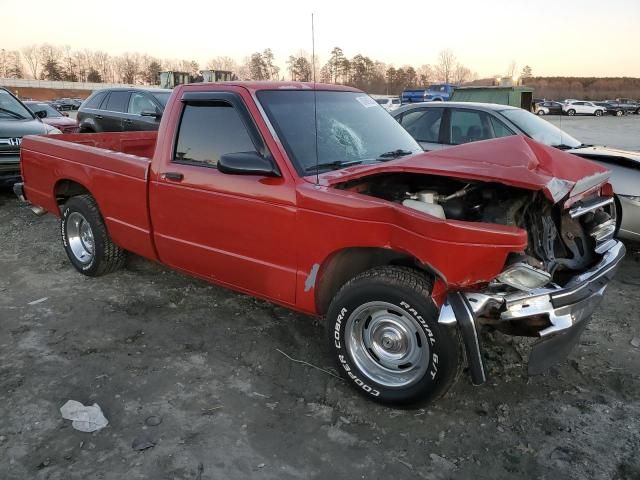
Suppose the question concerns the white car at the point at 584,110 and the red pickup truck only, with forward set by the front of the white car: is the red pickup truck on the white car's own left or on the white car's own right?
on the white car's own right

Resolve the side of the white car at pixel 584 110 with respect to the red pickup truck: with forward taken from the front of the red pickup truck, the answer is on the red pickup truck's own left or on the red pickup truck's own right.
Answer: on the red pickup truck's own left

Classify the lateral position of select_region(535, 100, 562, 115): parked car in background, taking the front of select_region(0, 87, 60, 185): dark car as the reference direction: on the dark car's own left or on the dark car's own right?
on the dark car's own left

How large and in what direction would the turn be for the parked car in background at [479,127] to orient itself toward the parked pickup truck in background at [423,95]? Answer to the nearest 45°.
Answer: approximately 135° to its left

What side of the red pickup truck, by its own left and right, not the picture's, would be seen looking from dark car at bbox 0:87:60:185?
back

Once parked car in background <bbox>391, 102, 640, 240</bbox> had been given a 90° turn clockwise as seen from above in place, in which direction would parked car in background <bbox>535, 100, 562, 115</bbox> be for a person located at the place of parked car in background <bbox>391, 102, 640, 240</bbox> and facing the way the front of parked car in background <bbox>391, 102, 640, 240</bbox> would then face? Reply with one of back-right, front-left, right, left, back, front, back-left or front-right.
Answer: back-right

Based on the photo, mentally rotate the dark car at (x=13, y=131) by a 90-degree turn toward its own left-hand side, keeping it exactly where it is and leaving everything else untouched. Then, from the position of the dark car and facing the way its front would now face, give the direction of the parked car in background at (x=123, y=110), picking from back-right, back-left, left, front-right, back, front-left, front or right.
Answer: front

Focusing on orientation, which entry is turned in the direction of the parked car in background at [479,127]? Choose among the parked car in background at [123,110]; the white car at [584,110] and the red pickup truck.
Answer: the parked car in background at [123,110]

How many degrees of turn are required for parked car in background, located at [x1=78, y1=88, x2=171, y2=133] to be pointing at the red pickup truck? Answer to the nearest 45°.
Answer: approximately 45° to its right

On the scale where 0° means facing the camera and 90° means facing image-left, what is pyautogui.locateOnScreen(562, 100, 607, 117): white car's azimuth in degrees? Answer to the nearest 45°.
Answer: approximately 270°
